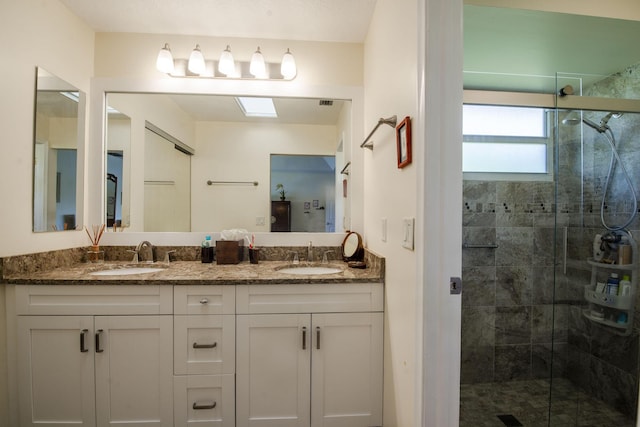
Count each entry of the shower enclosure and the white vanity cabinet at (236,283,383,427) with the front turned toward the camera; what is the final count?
2

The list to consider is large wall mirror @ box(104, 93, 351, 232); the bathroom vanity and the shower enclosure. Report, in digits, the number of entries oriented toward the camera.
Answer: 3

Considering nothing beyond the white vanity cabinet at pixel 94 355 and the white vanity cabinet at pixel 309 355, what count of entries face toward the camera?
2

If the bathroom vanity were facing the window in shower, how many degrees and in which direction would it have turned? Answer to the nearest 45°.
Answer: approximately 90° to its left

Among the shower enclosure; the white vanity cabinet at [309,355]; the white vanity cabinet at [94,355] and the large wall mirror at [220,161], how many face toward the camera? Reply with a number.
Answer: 4

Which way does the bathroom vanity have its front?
toward the camera

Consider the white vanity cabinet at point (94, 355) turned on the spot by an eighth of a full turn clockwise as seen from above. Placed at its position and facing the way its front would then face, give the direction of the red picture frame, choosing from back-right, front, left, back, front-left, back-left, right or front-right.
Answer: left
